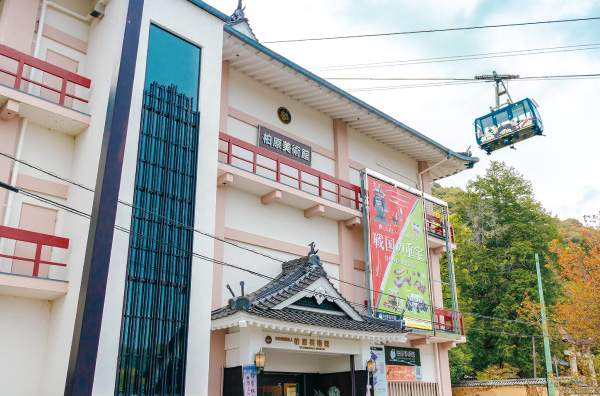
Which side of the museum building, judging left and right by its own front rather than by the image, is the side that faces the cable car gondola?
left

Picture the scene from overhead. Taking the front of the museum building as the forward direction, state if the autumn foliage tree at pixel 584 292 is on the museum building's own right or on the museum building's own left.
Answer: on the museum building's own left

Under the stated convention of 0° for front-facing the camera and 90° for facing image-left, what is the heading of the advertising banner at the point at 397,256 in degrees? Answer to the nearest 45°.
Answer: approximately 315°

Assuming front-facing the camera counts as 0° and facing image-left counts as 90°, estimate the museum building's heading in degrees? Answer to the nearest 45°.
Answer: approximately 315°
